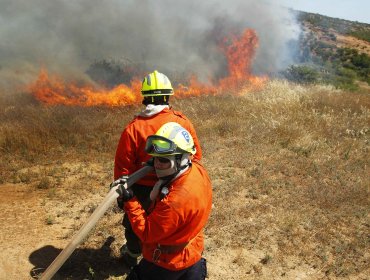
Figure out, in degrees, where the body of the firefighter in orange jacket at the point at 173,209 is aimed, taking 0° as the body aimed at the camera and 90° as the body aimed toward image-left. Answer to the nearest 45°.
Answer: approximately 45°

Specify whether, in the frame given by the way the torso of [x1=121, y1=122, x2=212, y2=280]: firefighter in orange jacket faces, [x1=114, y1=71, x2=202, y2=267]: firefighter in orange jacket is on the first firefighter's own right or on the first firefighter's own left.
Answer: on the first firefighter's own right
